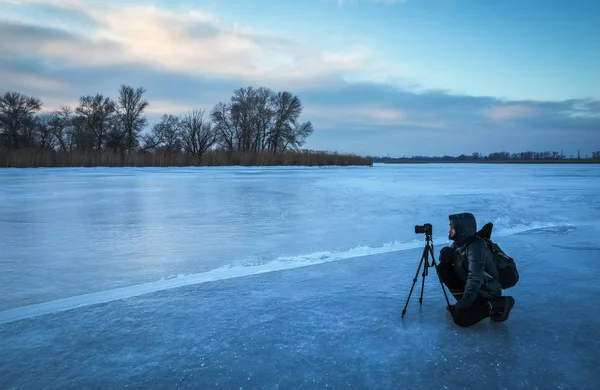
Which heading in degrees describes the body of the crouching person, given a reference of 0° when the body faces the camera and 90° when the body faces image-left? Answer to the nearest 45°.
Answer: approximately 90°

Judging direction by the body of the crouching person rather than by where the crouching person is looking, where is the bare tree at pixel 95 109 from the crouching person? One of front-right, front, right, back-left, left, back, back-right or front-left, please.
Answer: front-right

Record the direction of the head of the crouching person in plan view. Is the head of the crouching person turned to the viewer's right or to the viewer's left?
to the viewer's left

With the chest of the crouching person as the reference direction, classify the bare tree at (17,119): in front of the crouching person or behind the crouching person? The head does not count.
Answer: in front
